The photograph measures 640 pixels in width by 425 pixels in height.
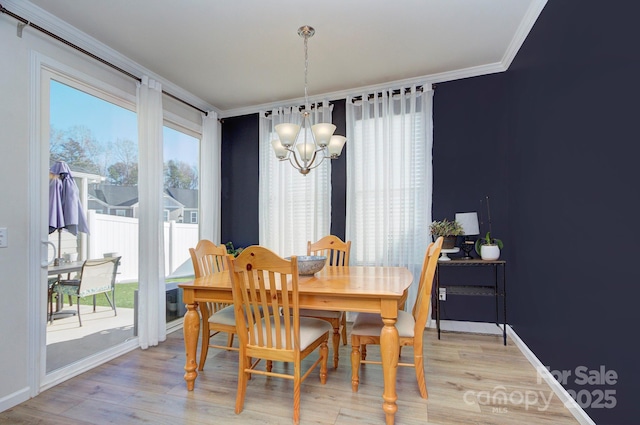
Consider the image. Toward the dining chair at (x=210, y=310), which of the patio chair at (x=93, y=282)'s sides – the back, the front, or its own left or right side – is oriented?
back

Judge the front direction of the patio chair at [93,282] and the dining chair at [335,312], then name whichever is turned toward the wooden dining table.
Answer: the dining chair

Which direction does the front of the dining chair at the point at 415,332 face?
to the viewer's left

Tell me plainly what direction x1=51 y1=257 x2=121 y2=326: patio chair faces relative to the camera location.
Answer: facing away from the viewer and to the left of the viewer

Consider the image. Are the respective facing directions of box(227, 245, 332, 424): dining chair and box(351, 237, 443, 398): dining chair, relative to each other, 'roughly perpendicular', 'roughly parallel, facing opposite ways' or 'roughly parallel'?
roughly perpendicular

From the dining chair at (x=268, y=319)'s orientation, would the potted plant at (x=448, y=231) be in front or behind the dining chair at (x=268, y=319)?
in front

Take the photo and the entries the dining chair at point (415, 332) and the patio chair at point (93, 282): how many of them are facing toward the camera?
0

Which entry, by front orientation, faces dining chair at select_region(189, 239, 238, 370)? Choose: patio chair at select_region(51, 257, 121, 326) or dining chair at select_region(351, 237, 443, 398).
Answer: dining chair at select_region(351, 237, 443, 398)

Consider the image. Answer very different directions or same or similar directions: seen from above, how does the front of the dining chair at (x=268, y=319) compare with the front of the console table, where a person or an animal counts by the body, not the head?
very different directions

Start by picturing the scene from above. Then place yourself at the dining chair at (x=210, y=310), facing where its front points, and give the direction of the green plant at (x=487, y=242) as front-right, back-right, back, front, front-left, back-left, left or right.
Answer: front-left

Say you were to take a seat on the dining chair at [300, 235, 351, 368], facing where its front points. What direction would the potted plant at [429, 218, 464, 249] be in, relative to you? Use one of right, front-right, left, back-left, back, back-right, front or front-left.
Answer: left

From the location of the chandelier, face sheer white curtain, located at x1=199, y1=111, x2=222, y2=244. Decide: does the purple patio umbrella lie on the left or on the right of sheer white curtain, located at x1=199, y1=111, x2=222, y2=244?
left

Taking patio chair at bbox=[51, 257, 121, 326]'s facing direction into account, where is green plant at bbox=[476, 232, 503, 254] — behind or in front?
behind
